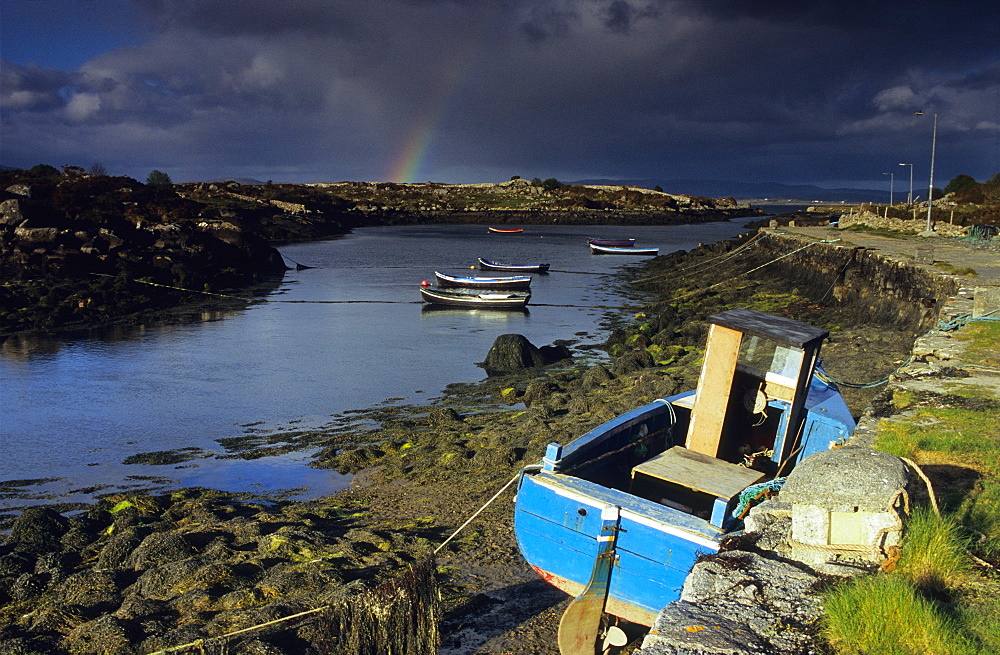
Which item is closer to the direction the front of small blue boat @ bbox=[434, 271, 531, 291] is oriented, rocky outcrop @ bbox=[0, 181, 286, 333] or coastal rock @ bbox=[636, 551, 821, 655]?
the rocky outcrop

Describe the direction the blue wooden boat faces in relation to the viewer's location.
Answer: facing away from the viewer and to the right of the viewer

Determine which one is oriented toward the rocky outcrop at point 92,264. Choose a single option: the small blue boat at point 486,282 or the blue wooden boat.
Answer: the small blue boat

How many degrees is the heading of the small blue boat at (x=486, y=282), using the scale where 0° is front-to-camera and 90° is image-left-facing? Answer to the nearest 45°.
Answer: approximately 90°

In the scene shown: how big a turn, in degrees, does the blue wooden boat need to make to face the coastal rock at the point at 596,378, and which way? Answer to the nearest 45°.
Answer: approximately 45° to its left

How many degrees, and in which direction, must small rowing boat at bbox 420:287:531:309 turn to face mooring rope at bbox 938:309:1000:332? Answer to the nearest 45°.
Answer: approximately 135° to its left

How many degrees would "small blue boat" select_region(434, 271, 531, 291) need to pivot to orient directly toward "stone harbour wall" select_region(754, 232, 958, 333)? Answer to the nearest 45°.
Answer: approximately 135° to its left

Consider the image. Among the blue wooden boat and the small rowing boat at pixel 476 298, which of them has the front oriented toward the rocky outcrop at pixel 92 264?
the small rowing boat

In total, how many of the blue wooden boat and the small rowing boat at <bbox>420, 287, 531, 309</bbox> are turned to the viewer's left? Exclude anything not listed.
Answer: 1

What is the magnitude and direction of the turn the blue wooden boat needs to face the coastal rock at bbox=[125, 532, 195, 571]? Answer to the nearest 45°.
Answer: approximately 135° to its left

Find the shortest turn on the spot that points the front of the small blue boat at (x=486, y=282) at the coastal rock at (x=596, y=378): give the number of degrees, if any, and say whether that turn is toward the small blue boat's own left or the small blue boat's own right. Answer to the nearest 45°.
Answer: approximately 90° to the small blue boat's own left

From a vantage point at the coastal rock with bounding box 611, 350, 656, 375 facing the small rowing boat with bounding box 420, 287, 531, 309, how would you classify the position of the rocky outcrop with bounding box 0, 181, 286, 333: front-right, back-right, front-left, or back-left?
front-left

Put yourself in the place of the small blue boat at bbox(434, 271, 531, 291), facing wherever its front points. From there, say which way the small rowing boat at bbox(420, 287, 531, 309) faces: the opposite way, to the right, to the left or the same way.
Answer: the same way

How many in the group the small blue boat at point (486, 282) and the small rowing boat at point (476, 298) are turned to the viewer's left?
2

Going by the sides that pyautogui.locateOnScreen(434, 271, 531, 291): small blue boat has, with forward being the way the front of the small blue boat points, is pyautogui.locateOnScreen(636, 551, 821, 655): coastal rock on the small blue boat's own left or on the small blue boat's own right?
on the small blue boat's own left

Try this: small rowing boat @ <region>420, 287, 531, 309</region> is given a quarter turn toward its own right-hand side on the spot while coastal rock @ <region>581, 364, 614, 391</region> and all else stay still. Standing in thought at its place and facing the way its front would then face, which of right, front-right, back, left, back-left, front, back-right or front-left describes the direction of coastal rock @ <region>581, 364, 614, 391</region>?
back

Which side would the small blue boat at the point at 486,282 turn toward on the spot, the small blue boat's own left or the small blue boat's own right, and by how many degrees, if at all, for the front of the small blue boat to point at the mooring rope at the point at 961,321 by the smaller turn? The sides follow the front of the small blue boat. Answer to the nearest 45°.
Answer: approximately 90° to the small blue boat's own left

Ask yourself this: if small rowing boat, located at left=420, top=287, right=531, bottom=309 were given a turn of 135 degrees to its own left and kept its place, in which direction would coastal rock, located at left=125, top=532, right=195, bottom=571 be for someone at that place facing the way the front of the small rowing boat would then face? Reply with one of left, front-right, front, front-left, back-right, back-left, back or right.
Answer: front-right

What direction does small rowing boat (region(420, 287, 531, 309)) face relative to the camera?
to the viewer's left

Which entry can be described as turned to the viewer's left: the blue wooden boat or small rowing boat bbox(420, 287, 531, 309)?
the small rowing boat

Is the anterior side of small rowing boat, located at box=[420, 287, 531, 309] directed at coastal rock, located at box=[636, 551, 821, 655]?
no
